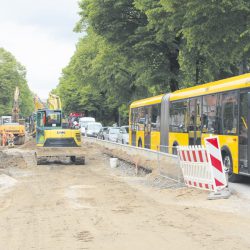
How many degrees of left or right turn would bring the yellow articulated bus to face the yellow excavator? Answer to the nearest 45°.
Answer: approximately 180°

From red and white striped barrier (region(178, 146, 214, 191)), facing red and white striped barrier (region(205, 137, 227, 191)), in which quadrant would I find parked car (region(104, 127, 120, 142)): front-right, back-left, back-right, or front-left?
back-left

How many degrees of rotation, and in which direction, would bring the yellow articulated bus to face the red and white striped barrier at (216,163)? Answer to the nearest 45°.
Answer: approximately 45° to its right
